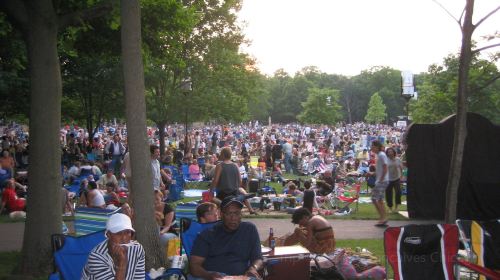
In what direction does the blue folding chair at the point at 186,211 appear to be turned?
away from the camera

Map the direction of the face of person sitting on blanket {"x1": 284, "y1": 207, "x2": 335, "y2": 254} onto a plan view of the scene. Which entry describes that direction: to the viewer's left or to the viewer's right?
to the viewer's left

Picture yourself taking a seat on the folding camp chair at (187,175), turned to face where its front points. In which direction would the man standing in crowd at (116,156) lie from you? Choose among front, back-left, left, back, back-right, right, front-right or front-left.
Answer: front-left

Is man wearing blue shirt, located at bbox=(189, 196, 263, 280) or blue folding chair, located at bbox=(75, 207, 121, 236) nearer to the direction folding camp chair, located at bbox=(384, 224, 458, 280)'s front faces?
the man wearing blue shirt
